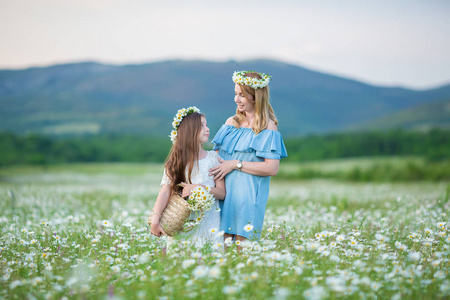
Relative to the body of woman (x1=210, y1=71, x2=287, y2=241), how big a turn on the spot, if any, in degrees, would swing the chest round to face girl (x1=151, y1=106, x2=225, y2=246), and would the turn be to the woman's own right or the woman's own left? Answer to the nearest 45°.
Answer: approximately 45° to the woman's own right

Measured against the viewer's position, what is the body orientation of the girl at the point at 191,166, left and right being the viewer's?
facing the viewer and to the right of the viewer

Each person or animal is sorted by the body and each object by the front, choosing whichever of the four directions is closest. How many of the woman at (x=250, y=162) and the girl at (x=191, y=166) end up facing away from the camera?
0

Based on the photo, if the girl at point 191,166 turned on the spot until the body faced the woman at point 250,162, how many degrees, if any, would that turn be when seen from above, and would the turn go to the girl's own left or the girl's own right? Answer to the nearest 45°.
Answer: approximately 45° to the girl's own left

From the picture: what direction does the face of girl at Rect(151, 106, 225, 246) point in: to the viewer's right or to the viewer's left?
to the viewer's right

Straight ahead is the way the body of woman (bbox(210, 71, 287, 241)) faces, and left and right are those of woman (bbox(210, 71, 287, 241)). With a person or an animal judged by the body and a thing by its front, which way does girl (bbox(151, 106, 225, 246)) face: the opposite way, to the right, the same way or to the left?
to the left

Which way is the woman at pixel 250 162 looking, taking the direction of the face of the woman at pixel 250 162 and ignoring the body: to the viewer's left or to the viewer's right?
to the viewer's left
